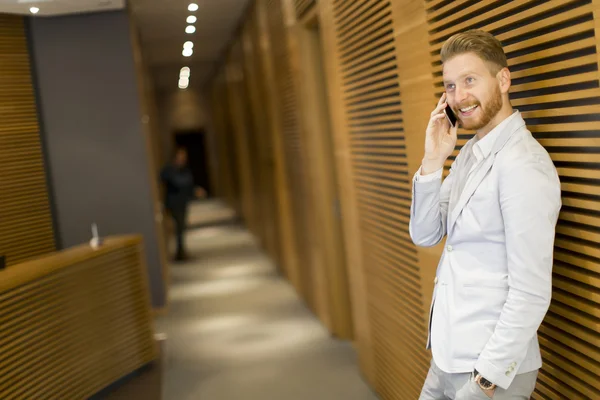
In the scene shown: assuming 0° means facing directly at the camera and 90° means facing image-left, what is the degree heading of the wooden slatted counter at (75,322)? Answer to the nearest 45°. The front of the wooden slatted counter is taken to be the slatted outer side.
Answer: approximately 315°

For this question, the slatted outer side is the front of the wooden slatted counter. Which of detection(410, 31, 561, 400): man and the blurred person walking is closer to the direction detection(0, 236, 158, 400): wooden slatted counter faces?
the man

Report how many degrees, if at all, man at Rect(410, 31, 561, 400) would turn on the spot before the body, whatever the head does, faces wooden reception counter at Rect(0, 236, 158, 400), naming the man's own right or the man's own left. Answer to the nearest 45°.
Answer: approximately 90° to the man's own right

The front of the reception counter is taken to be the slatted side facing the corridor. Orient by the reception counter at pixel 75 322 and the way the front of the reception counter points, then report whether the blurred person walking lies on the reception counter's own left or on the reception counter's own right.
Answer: on the reception counter's own left

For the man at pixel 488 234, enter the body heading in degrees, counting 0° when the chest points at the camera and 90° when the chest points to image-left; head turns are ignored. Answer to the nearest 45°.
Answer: approximately 45°

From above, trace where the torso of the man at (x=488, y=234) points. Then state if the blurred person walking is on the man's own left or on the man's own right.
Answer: on the man's own right
